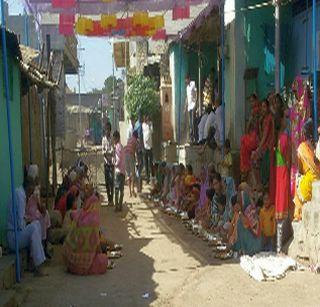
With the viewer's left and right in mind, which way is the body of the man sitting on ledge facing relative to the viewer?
facing to the right of the viewer

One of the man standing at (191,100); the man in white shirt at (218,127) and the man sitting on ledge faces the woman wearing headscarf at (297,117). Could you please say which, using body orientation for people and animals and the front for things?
the man sitting on ledge

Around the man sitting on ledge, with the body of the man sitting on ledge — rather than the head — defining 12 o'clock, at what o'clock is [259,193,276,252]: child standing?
The child standing is roughly at 12 o'clock from the man sitting on ledge.

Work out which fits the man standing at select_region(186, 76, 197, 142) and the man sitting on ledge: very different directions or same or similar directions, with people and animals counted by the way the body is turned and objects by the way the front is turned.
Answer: very different directions

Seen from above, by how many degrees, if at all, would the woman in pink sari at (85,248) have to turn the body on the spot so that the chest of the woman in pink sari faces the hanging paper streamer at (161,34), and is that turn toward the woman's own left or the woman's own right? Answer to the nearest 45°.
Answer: approximately 45° to the woman's own left

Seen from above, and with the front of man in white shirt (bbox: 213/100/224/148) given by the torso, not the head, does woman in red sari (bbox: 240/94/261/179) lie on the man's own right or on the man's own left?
on the man's own left

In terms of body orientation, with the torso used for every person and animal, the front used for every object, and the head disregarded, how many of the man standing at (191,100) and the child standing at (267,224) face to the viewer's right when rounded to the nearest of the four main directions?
0

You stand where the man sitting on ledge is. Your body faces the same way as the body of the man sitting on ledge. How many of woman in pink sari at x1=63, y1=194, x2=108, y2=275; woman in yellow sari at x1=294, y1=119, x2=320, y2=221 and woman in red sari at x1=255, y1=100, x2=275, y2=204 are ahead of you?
3

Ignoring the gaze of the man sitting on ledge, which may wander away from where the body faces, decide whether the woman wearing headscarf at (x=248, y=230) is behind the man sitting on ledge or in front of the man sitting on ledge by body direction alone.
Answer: in front

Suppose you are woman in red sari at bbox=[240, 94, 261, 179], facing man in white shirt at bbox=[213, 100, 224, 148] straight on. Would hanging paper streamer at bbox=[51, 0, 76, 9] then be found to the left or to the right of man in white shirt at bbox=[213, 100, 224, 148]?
left
